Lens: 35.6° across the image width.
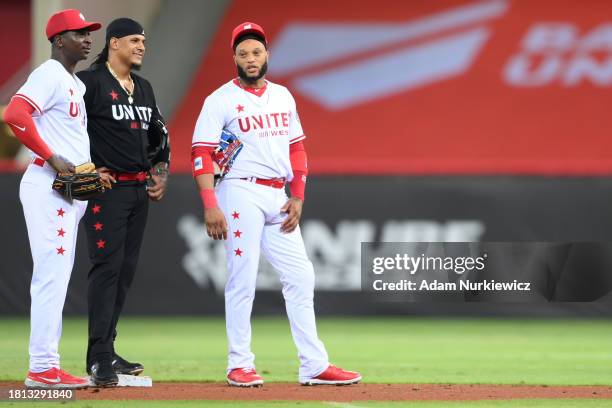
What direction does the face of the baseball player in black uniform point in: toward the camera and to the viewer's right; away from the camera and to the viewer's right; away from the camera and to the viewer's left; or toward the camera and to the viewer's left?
toward the camera and to the viewer's right

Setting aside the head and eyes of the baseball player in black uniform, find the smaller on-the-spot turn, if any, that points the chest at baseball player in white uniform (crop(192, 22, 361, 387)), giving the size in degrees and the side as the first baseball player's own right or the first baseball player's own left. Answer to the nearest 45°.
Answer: approximately 45° to the first baseball player's own left

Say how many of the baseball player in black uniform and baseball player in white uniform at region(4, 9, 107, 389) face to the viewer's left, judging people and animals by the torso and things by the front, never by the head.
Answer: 0

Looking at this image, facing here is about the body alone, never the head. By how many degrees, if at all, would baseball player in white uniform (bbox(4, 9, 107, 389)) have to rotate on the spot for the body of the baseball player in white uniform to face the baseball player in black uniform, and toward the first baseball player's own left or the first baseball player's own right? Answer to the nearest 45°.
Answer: approximately 45° to the first baseball player's own left

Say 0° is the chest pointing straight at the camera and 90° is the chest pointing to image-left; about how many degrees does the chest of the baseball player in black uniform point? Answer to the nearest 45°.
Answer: approximately 315°

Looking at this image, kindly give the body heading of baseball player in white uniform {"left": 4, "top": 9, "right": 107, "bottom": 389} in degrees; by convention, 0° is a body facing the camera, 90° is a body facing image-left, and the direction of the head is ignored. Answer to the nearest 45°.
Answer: approximately 270°

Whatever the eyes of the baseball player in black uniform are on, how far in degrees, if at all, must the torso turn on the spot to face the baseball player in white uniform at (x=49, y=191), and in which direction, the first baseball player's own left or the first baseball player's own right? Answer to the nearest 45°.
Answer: approximately 90° to the first baseball player's own right

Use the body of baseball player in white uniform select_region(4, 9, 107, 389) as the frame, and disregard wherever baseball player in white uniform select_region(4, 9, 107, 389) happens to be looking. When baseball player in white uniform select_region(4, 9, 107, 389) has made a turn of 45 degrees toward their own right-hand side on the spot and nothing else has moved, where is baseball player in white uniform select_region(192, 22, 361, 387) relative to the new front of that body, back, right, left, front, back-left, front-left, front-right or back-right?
front-left
